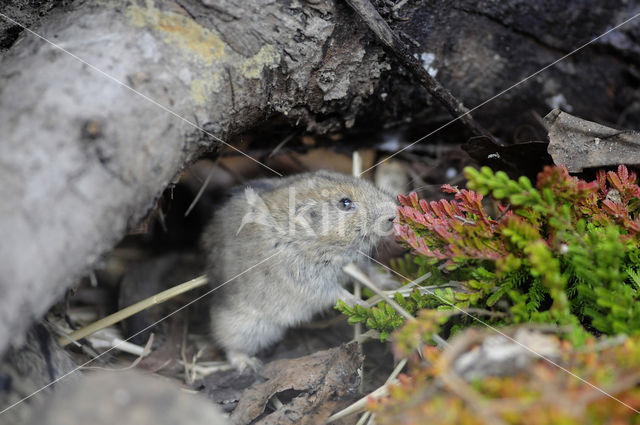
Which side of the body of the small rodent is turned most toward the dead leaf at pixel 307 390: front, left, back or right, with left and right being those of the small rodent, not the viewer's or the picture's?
right

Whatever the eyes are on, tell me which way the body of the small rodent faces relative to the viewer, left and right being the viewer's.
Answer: facing to the right of the viewer

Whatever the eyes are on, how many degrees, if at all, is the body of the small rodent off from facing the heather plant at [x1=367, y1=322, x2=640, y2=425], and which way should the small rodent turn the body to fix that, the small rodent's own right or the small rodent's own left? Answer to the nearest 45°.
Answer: approximately 90° to the small rodent's own right

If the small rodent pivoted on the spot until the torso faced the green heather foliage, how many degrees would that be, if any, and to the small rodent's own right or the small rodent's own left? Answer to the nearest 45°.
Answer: approximately 45° to the small rodent's own right
